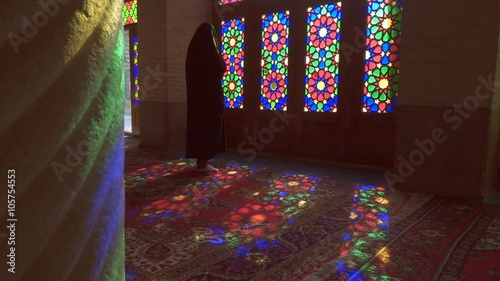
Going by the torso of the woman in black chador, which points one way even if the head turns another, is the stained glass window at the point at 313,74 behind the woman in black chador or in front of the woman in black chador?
in front

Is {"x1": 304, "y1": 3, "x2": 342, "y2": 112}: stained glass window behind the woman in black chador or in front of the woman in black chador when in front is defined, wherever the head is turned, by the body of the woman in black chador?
in front

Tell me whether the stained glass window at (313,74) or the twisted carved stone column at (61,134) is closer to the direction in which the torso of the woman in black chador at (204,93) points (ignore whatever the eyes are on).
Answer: the stained glass window

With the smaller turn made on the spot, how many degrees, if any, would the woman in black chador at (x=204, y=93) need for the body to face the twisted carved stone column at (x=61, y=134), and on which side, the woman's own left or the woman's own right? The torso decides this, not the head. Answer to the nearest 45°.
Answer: approximately 90° to the woman's own right

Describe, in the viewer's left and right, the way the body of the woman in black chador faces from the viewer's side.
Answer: facing to the right of the viewer

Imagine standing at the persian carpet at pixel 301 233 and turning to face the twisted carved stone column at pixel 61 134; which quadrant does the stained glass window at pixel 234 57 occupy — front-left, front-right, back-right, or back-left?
back-right
